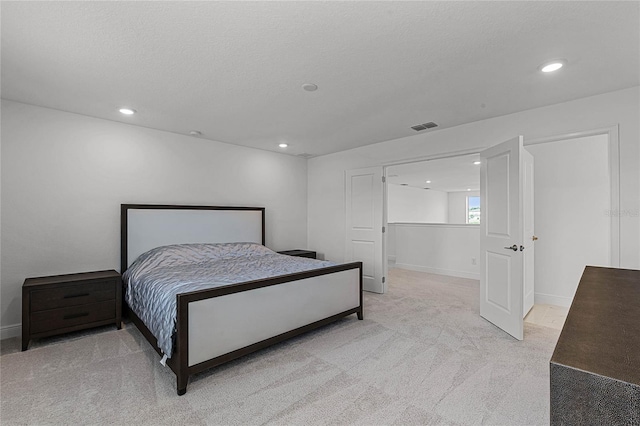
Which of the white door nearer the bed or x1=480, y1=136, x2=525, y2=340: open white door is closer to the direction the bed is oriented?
the open white door

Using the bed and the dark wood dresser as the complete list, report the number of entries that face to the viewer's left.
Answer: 1

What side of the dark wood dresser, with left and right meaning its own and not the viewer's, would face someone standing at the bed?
front

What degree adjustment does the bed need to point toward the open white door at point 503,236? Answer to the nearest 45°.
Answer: approximately 45° to its left

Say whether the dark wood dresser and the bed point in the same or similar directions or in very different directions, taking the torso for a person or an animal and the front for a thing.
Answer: very different directions

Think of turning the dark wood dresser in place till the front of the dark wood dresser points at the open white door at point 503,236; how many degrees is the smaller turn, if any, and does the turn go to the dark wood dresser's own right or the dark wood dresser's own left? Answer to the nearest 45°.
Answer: approximately 90° to the dark wood dresser's own right

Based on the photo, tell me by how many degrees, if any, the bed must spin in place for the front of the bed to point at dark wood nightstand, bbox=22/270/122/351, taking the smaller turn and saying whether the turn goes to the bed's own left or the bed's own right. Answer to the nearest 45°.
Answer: approximately 135° to the bed's own right

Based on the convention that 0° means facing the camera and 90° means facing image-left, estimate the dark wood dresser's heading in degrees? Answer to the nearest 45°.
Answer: approximately 90°

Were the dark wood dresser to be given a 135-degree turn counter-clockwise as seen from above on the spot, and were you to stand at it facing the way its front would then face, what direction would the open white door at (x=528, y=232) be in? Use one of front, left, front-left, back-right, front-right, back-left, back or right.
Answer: back-left

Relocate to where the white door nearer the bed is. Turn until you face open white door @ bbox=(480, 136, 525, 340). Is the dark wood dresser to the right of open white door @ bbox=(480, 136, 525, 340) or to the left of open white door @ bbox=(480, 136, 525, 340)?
right

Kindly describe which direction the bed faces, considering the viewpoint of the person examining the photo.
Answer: facing the viewer and to the right of the viewer

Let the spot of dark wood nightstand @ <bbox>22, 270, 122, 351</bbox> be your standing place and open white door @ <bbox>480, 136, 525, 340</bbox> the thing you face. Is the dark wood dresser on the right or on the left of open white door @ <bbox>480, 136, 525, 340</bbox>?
right
